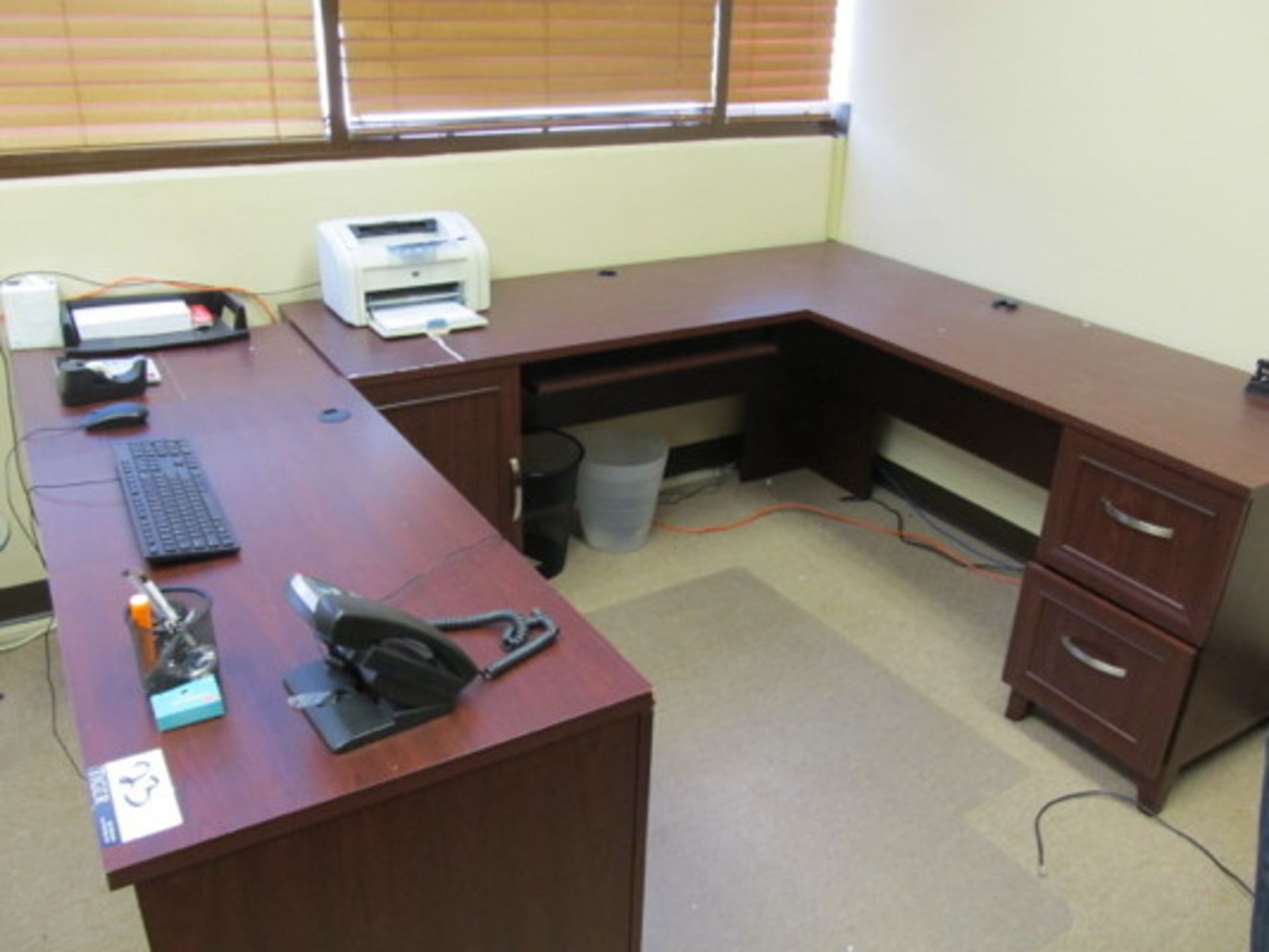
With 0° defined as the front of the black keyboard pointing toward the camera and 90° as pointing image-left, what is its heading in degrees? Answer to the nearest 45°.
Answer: approximately 270°

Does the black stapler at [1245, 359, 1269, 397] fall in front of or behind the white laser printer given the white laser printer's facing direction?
in front

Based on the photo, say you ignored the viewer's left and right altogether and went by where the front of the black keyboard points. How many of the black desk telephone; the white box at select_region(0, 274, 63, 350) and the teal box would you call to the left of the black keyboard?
1

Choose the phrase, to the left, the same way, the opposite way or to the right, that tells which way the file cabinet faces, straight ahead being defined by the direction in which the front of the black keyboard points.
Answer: the opposite way

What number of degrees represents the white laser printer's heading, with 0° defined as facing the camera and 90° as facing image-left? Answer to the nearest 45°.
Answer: approximately 315°

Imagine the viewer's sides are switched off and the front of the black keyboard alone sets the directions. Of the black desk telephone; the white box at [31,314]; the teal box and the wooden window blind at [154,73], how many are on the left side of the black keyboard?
2

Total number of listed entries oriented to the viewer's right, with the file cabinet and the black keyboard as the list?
1

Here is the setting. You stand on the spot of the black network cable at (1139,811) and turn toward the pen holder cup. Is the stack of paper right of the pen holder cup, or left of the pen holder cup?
right

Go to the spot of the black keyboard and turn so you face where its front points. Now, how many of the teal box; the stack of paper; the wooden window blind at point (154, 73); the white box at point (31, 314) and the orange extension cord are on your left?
4

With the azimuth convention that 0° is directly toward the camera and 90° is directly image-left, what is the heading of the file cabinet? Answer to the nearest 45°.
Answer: approximately 45°
